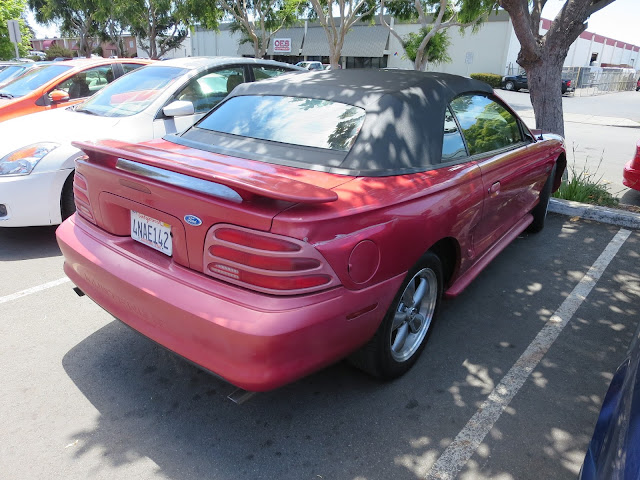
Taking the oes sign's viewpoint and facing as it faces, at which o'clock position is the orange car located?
The orange car is roughly at 12 o'clock from the oes sign.

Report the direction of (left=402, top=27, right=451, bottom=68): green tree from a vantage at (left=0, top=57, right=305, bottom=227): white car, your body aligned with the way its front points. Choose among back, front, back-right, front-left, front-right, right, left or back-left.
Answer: back

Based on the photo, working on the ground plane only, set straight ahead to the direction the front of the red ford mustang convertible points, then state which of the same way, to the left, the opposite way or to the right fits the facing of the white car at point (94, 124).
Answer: the opposite way

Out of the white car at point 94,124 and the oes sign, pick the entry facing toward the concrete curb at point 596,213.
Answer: the oes sign

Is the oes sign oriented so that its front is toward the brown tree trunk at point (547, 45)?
yes

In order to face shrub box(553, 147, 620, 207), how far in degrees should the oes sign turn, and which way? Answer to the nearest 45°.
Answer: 0° — it already faces it

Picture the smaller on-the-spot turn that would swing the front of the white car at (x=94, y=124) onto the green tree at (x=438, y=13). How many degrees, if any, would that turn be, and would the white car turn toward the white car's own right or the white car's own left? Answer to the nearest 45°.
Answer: approximately 180°

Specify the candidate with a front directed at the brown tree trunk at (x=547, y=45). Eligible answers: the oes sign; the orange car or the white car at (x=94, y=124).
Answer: the oes sign

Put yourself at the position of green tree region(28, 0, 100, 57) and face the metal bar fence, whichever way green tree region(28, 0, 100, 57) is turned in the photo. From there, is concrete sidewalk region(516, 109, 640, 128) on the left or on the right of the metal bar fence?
right

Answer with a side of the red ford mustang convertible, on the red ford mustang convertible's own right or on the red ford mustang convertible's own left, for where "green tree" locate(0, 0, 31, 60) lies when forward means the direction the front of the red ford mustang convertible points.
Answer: on the red ford mustang convertible's own left

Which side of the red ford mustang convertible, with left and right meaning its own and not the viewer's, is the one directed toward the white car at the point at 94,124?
left

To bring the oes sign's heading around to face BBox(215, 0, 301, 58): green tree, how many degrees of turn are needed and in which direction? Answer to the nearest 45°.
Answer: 0° — it already faces it

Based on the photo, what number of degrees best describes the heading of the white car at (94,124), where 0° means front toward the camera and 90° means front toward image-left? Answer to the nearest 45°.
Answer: approximately 45°

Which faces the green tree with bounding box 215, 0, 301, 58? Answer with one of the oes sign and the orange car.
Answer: the oes sign
